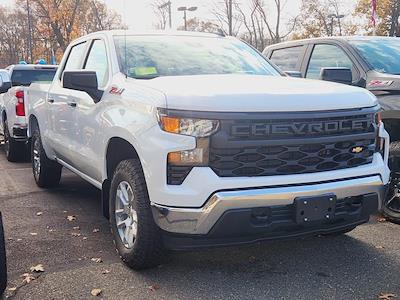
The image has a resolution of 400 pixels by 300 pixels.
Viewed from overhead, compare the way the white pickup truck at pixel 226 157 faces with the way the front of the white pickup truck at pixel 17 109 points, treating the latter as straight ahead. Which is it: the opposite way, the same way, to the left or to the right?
the opposite way

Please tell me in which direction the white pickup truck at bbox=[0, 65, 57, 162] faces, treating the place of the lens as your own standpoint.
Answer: facing away from the viewer and to the left of the viewer

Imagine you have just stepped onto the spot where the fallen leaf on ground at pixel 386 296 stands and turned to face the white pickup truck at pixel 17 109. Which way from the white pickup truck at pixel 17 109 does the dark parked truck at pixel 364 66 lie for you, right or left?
right

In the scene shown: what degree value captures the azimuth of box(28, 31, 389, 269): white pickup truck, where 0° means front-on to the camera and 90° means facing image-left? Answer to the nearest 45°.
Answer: approximately 315°

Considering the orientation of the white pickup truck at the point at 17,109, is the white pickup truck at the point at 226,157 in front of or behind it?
behind

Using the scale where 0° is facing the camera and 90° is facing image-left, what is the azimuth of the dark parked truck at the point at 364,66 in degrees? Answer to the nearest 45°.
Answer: approximately 315°

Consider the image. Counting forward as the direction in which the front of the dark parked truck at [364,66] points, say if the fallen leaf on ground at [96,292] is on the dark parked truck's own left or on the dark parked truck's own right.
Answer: on the dark parked truck's own right
